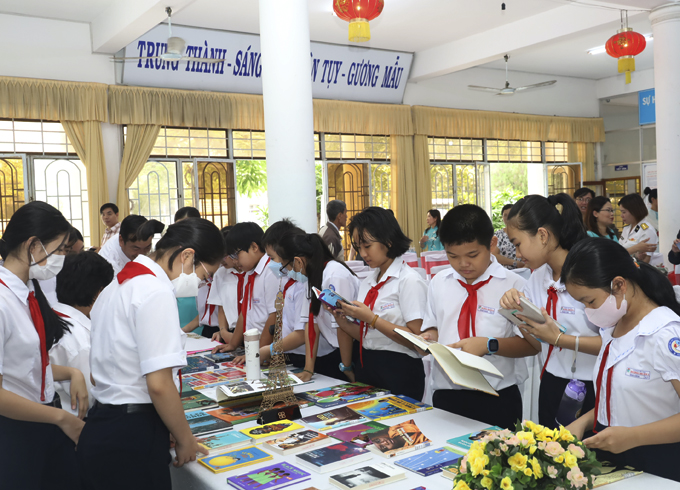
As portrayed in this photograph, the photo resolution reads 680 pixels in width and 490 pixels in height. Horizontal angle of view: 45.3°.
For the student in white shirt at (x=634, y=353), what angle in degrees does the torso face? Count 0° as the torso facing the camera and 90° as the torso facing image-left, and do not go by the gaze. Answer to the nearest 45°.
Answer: approximately 45°

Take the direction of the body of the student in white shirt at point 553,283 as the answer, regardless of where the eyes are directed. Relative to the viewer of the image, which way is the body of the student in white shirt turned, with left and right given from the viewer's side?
facing the viewer and to the left of the viewer

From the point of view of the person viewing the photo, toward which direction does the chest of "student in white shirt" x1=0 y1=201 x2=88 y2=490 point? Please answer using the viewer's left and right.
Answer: facing the viewer and to the right of the viewer

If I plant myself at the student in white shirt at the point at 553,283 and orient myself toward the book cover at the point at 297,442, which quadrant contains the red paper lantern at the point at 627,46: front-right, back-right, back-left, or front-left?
back-right

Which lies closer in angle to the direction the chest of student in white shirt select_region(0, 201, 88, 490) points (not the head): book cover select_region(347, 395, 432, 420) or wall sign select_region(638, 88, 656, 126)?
the book cover

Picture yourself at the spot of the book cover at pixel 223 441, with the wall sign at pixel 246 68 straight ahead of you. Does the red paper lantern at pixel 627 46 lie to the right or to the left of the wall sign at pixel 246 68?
right

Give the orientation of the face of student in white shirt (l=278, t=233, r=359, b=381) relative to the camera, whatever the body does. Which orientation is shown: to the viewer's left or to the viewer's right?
to the viewer's left

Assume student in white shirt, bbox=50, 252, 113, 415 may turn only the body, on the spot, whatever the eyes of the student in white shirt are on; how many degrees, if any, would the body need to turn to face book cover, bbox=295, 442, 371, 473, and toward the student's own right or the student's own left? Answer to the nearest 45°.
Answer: approximately 90° to the student's own right

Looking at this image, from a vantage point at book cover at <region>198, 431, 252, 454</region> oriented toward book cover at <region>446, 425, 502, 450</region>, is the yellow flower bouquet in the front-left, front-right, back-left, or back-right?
front-right

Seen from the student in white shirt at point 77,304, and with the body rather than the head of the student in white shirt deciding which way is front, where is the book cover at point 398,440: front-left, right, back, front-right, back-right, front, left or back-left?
right

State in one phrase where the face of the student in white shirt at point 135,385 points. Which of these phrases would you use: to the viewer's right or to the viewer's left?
to the viewer's right

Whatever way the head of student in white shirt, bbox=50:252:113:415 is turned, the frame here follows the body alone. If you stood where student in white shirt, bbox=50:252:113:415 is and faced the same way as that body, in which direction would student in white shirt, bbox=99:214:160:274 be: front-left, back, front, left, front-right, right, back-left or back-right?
front-left

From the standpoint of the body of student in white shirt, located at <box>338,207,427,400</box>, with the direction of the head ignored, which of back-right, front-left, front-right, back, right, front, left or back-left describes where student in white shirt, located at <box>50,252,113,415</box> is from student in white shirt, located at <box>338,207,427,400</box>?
front-right

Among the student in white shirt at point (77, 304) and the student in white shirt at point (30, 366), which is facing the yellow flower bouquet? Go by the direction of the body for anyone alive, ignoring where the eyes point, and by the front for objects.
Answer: the student in white shirt at point (30, 366)

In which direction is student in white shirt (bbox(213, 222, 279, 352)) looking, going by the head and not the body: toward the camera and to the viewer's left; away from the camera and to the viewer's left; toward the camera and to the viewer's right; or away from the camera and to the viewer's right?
toward the camera and to the viewer's left
